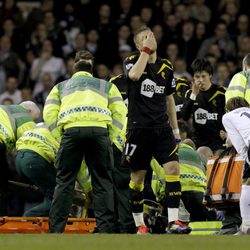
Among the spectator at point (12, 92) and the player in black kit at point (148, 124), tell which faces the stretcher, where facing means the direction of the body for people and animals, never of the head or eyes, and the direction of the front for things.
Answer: the spectator

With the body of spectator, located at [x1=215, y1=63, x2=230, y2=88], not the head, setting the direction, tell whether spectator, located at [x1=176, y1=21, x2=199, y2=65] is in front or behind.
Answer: behind

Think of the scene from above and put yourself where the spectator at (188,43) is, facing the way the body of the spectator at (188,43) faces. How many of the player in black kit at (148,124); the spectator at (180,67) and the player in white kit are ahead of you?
3

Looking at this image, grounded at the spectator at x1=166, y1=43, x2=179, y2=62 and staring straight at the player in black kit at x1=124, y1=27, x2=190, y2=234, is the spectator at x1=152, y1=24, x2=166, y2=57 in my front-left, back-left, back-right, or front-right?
back-right

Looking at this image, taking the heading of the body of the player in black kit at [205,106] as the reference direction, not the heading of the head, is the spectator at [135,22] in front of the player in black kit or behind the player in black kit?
behind

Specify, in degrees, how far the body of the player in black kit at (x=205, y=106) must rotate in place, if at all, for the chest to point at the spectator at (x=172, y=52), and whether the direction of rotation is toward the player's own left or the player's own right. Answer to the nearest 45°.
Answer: approximately 180°

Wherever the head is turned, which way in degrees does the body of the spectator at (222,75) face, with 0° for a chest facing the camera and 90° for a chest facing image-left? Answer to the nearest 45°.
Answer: approximately 0°

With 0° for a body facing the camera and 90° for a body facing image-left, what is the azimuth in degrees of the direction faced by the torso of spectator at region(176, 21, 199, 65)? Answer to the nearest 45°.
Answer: approximately 0°

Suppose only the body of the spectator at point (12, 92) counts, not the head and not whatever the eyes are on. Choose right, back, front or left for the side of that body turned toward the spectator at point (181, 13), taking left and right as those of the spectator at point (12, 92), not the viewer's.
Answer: left
